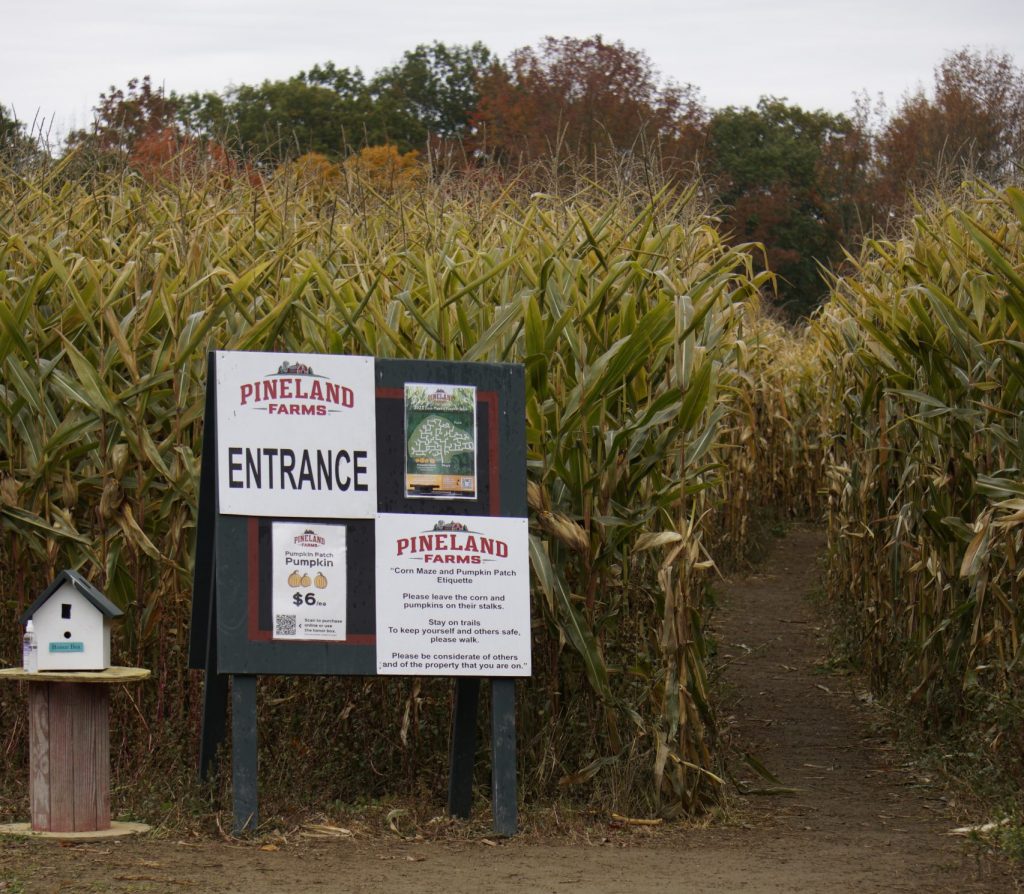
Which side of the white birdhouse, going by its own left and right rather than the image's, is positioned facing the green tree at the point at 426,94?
back

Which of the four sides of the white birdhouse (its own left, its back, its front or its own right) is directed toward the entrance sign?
left

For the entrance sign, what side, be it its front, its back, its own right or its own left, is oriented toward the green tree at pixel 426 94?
back

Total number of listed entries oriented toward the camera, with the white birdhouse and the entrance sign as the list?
2

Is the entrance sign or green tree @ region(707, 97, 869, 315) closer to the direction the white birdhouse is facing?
the entrance sign

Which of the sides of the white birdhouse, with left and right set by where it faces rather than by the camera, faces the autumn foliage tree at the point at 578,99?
back

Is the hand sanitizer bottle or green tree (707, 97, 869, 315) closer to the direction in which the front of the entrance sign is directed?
the hand sanitizer bottle

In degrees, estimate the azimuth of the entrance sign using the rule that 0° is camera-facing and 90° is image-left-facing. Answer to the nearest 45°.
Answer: approximately 0°

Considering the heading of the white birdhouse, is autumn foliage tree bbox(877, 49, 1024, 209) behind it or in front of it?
behind

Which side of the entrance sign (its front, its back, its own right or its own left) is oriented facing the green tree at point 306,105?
back

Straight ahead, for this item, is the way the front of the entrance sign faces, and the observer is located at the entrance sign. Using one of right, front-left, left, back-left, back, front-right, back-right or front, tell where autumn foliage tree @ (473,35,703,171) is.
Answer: back
